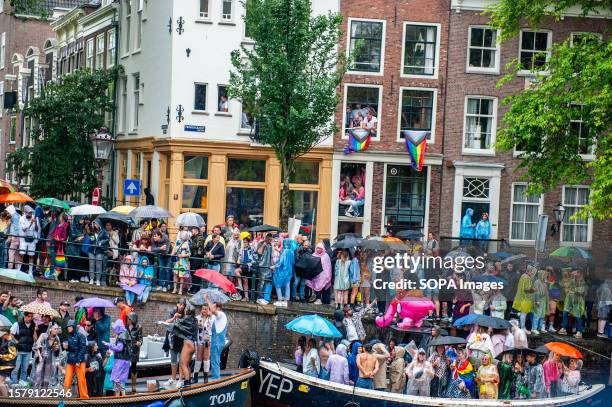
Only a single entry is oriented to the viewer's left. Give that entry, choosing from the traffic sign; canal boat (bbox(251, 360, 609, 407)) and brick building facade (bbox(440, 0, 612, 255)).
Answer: the canal boat

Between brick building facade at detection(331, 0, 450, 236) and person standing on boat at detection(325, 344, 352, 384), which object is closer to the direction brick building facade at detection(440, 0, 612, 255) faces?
the person standing on boat

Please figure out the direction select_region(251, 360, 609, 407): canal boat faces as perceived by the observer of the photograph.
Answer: facing to the left of the viewer

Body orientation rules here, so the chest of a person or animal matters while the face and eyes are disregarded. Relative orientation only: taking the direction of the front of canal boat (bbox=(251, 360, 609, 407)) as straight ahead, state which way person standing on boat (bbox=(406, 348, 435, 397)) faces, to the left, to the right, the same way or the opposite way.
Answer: to the left

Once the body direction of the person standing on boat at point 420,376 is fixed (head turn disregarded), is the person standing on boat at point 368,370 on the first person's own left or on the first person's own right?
on the first person's own right
